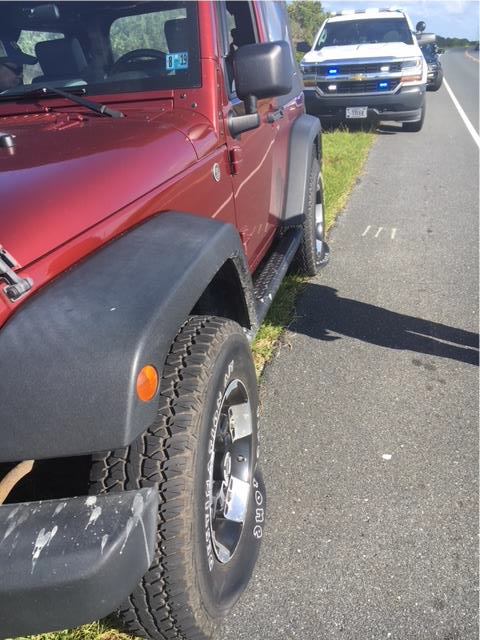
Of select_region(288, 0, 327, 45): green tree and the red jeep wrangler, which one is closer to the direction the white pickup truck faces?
the red jeep wrangler

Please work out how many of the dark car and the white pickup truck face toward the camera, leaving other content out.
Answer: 2

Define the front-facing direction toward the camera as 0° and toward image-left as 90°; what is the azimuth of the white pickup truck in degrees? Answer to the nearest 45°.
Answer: approximately 0°

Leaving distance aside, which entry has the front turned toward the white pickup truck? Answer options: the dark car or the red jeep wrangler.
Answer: the dark car

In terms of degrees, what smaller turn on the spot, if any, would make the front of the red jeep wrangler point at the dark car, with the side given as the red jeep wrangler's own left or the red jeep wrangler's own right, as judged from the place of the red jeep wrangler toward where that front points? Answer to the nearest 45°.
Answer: approximately 180°

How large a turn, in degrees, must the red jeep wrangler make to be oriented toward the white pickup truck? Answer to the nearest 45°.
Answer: approximately 180°

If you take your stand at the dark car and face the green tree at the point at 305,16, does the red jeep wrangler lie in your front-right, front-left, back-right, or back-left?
back-left

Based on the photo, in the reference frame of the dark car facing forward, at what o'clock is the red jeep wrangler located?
The red jeep wrangler is roughly at 12 o'clock from the dark car.

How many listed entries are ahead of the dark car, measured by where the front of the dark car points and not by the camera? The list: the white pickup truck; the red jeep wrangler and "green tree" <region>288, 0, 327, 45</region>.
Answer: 2

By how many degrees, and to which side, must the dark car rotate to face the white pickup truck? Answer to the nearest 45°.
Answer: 0° — it already faces it

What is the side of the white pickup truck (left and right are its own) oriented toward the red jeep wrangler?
front

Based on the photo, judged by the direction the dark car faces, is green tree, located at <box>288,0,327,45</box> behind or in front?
behind

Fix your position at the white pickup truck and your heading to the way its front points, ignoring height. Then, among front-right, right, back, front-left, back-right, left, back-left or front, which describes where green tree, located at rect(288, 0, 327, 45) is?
back
